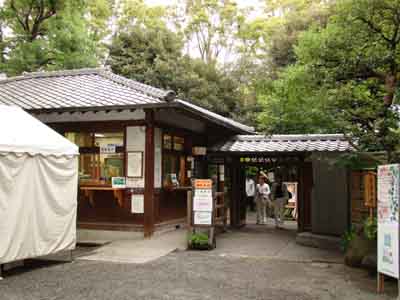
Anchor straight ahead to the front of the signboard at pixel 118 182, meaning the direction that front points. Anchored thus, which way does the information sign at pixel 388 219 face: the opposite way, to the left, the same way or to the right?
to the right

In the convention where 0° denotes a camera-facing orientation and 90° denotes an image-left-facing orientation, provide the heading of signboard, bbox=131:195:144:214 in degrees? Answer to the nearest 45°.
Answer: approximately 0°

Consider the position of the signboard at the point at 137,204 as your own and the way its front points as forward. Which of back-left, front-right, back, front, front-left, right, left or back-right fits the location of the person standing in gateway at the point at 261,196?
back-left

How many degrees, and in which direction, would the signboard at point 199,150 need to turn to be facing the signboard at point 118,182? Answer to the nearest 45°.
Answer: approximately 45° to its right

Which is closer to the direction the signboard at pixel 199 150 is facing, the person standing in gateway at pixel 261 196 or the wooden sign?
the wooden sign

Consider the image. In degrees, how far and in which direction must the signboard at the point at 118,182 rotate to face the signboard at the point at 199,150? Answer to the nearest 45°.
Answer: approximately 135° to its left

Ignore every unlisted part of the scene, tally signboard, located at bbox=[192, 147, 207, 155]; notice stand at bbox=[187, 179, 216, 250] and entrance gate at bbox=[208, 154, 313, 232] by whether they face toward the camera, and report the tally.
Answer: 3

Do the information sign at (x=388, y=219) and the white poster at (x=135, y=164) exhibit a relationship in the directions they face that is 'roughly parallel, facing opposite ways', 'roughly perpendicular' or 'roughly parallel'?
roughly perpendicular

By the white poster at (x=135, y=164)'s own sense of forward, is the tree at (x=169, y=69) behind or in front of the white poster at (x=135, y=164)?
behind

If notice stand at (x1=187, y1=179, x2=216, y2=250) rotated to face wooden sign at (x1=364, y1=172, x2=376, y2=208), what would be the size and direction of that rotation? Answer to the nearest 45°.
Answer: approximately 45° to its left
